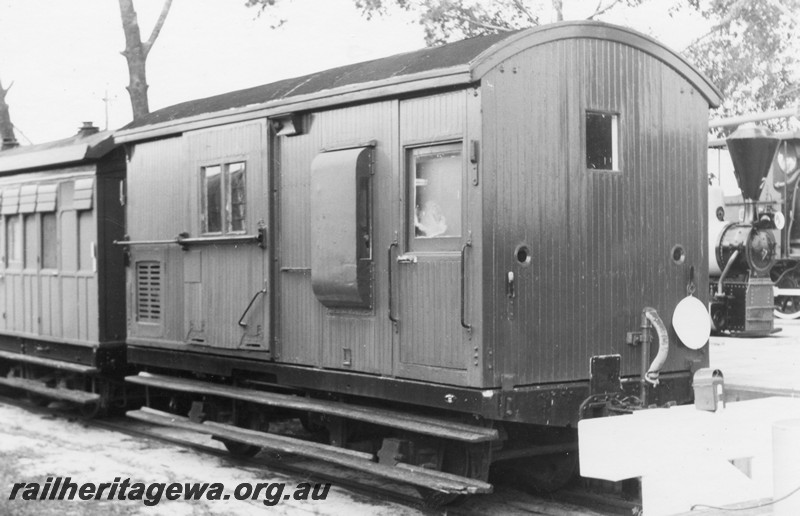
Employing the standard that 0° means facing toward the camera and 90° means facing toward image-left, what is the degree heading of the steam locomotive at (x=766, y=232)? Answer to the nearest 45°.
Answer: approximately 45°

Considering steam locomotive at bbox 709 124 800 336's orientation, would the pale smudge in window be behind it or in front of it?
in front

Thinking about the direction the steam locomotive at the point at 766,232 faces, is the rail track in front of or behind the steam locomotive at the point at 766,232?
in front
